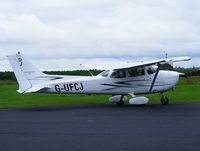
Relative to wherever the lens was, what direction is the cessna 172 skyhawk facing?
facing to the right of the viewer
